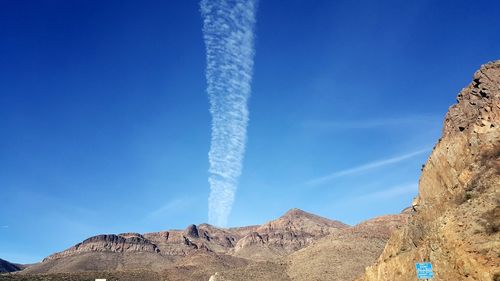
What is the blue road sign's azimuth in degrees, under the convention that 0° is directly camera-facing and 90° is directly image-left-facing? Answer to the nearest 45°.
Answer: approximately 0°
